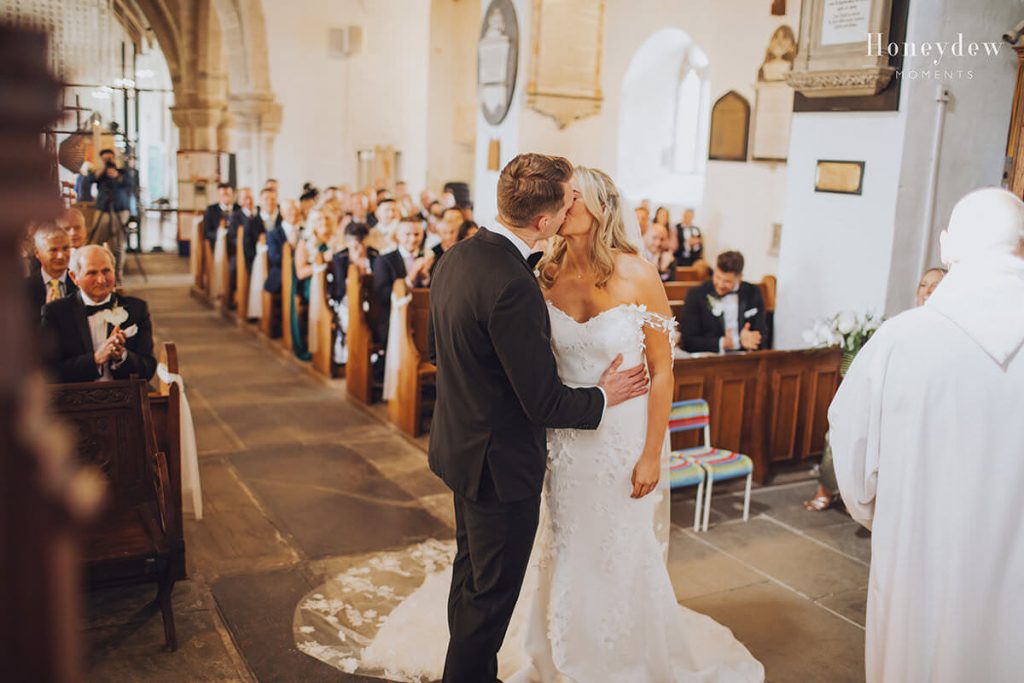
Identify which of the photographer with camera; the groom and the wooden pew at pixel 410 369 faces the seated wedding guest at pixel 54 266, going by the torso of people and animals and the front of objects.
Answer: the photographer with camera

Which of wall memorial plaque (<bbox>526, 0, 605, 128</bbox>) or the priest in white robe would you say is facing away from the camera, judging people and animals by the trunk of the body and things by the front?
the priest in white robe

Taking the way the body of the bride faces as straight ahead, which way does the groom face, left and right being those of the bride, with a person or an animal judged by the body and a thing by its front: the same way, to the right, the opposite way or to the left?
the opposite way

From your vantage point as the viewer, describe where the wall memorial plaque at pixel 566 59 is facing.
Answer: facing the viewer

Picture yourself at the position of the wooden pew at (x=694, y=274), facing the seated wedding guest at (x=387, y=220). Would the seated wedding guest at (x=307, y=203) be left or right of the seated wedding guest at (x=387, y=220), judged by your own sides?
right

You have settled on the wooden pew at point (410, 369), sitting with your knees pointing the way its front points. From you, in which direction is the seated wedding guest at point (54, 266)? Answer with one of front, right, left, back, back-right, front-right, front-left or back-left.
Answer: right

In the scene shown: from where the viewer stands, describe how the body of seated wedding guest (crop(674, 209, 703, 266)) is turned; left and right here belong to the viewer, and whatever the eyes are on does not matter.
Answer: facing the viewer and to the right of the viewer

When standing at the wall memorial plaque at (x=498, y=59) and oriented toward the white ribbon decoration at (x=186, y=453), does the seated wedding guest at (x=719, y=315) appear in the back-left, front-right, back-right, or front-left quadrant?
front-left

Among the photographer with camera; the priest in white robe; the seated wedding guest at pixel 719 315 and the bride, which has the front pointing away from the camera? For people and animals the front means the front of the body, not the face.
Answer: the priest in white robe

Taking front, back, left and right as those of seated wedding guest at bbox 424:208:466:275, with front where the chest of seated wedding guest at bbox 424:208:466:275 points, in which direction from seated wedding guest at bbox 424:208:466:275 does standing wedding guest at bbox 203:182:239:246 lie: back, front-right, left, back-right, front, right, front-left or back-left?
back-right

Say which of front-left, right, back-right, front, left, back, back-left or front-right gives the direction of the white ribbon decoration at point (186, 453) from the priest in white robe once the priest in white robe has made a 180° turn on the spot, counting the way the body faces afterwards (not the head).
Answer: right

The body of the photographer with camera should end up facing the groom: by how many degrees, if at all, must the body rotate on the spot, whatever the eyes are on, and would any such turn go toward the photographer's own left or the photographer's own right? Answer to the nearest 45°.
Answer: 0° — they already face them

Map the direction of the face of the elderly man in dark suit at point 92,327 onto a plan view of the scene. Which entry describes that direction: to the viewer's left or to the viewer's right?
to the viewer's right

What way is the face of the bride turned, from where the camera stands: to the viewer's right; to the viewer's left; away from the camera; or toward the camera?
to the viewer's left

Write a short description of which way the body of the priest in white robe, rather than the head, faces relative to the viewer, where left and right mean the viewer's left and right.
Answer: facing away from the viewer

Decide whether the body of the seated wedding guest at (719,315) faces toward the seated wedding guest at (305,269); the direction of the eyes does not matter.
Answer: no

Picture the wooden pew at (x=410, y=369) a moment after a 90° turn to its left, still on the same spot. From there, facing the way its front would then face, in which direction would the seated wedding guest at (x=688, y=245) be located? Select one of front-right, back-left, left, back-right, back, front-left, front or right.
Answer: front

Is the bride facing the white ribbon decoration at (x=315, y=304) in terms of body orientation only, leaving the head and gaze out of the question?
no

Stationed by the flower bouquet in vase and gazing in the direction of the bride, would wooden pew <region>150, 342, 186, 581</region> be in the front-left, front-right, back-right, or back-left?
front-right
